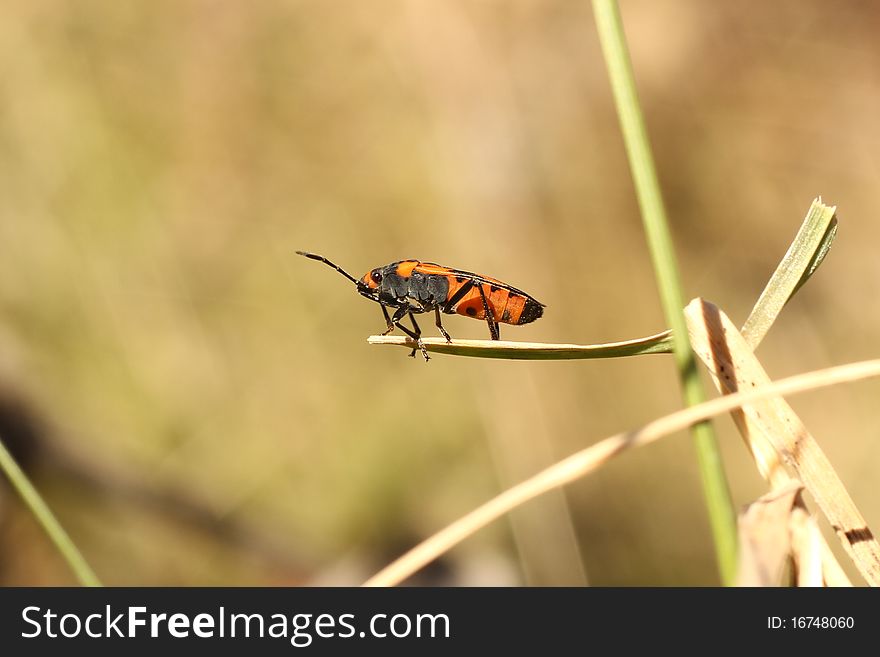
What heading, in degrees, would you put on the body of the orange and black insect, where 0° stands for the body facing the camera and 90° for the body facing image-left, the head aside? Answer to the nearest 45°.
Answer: approximately 90°

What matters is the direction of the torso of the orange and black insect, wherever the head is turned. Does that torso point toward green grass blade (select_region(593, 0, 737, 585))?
no
